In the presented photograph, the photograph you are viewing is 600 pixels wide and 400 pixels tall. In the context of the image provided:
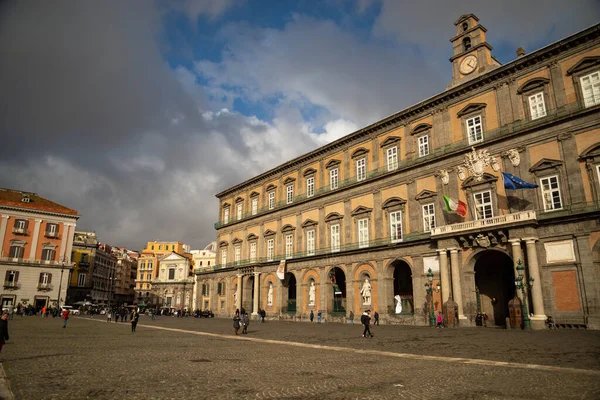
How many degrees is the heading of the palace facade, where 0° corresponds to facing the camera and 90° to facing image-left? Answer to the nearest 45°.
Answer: approximately 45°

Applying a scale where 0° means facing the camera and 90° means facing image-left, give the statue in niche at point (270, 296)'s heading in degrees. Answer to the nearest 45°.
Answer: approximately 45°

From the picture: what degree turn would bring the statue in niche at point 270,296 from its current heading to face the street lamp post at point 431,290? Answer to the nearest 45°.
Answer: approximately 90° to its left

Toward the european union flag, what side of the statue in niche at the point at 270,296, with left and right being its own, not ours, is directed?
left

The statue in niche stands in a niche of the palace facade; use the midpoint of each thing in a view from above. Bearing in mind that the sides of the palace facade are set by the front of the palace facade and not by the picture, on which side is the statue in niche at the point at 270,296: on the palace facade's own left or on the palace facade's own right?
on the palace facade's own right
